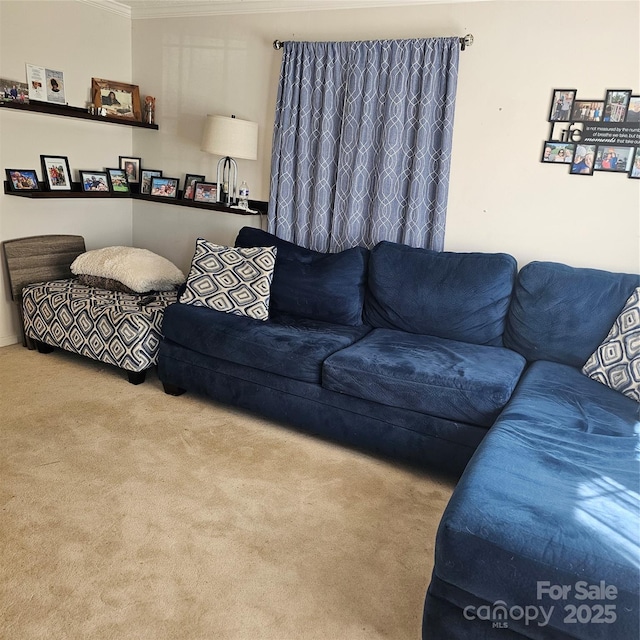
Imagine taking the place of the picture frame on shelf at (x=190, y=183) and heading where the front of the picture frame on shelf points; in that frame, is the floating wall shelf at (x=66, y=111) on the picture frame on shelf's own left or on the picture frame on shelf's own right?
on the picture frame on shelf's own right

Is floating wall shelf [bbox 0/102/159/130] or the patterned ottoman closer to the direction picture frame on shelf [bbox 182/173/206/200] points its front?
the patterned ottoman

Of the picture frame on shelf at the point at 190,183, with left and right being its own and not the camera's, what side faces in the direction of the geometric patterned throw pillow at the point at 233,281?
front

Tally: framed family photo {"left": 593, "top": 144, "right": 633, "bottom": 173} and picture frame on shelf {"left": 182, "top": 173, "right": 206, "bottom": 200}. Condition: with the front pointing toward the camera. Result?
2

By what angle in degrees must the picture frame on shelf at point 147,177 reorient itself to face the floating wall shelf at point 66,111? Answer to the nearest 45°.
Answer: approximately 45° to its right

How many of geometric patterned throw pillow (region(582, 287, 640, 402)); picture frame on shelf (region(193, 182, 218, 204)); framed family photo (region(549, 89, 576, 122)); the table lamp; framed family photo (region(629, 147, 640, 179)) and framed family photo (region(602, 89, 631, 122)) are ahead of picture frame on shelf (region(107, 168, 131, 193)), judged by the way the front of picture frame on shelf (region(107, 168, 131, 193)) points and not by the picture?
6

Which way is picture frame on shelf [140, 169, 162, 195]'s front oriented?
toward the camera

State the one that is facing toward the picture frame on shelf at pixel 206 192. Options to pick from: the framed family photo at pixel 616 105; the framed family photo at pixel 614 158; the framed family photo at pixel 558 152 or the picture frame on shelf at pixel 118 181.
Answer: the picture frame on shelf at pixel 118 181

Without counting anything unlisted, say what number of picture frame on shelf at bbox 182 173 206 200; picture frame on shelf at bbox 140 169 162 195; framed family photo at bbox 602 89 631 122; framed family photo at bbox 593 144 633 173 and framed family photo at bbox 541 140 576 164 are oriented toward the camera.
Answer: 5

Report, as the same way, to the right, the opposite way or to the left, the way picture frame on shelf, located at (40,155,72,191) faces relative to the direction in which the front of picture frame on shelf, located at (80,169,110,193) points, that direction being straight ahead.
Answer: the same way

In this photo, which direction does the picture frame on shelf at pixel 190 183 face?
toward the camera
